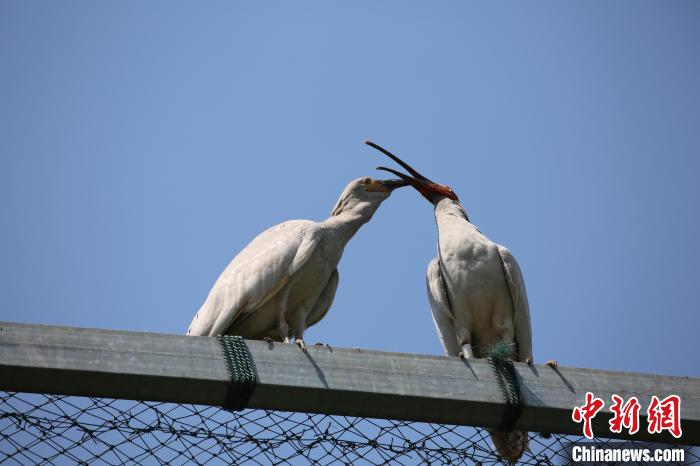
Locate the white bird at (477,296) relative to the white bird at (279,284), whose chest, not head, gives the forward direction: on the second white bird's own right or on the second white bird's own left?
on the second white bird's own left

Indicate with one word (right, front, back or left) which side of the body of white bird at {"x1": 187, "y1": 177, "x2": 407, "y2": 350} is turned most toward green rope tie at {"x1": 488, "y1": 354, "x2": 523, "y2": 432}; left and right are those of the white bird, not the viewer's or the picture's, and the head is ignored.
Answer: front

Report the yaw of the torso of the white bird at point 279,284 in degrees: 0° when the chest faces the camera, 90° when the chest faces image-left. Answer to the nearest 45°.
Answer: approximately 315°
